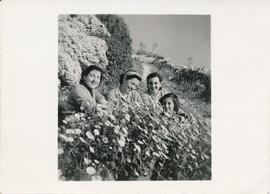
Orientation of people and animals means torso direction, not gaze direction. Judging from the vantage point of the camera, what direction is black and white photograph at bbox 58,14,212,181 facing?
facing the viewer
